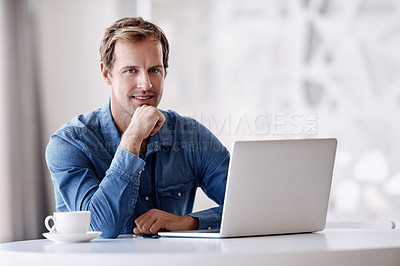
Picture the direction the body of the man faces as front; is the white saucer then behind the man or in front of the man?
in front

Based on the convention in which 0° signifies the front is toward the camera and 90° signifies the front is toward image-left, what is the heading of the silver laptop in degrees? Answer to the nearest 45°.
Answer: approximately 135°

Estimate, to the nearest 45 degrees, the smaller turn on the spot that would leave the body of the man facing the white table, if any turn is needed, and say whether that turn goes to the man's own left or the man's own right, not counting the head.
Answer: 0° — they already face it

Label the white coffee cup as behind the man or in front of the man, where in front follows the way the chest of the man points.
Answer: in front

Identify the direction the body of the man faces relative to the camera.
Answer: toward the camera
